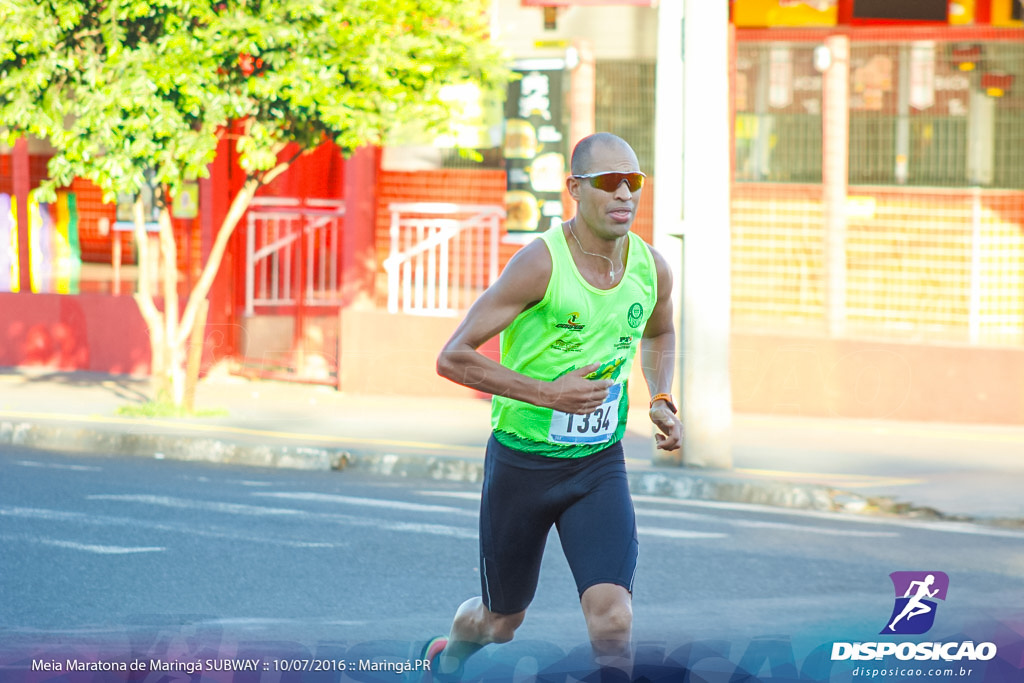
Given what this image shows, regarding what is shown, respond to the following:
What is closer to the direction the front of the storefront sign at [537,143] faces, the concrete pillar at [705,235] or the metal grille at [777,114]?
the concrete pillar

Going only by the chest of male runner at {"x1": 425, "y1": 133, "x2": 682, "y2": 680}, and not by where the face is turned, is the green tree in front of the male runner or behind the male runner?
behind

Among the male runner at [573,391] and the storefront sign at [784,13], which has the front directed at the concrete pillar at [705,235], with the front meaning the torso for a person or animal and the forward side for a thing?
the storefront sign

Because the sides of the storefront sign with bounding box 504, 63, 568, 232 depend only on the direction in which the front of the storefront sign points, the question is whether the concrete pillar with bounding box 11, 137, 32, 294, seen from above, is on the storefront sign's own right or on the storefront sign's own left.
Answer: on the storefront sign's own right

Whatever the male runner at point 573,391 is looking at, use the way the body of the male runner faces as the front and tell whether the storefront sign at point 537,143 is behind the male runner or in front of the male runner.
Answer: behind

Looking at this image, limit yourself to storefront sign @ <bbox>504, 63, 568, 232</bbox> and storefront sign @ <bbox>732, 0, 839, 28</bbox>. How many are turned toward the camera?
2

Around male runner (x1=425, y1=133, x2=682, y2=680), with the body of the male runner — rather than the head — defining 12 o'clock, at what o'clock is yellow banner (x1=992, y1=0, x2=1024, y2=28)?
The yellow banner is roughly at 8 o'clock from the male runner.

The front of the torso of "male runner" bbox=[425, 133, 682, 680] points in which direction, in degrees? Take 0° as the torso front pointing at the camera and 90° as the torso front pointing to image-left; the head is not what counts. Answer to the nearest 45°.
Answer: approximately 315°

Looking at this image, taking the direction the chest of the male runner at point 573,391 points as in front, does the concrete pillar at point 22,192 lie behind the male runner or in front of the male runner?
behind

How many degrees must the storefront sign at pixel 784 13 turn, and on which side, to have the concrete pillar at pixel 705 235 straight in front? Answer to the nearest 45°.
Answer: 0° — it already faces it

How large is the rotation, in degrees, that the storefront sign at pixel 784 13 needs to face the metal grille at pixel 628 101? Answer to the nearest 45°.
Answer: approximately 90° to its right

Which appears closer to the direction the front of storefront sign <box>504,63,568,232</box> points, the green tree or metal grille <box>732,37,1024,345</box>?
the green tree
